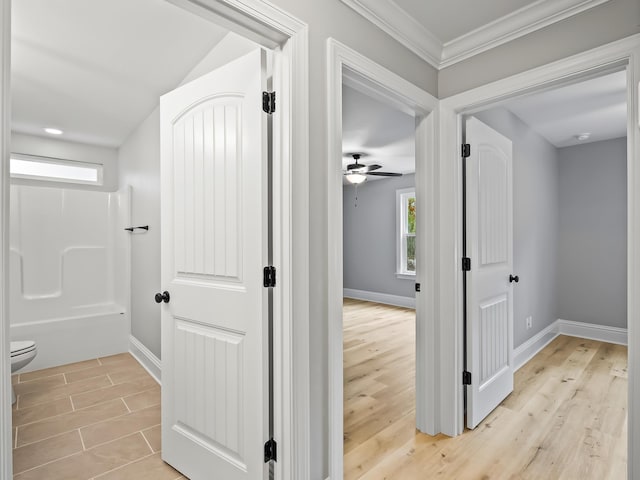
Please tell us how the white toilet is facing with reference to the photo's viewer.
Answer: facing to the right of the viewer

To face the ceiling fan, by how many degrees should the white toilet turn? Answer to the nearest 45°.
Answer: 0° — it already faces it

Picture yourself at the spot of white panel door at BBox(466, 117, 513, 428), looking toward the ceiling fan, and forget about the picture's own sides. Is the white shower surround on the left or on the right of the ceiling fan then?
left
